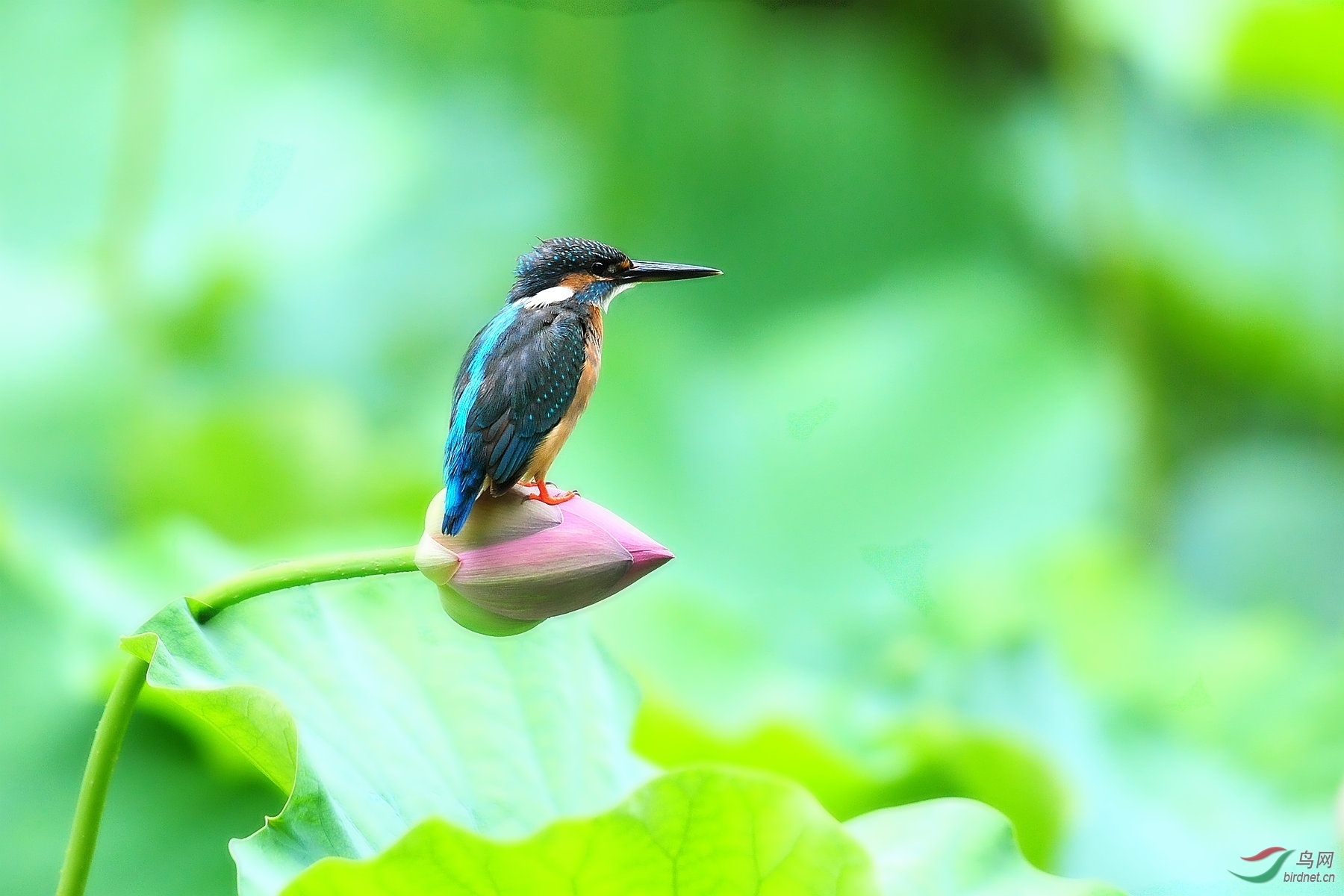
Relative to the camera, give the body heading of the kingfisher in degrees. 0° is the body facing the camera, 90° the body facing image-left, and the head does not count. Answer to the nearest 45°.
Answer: approximately 270°
